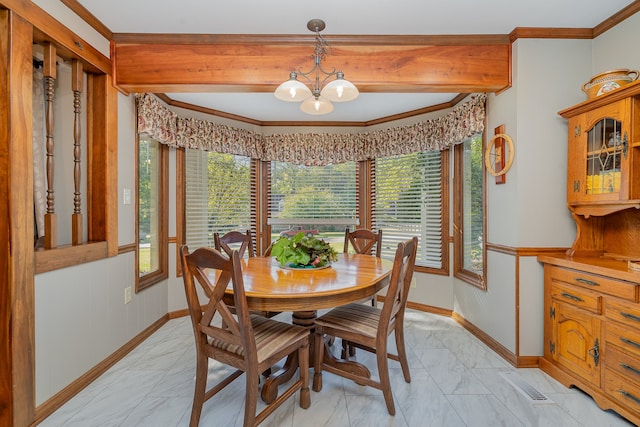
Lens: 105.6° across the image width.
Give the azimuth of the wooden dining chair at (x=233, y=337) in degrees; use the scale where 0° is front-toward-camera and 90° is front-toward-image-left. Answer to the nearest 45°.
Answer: approximately 225°

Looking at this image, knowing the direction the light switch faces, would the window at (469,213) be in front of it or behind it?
in front

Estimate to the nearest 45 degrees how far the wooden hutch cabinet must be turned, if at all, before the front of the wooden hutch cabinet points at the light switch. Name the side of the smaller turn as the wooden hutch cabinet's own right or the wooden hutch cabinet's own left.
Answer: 0° — it already faces it

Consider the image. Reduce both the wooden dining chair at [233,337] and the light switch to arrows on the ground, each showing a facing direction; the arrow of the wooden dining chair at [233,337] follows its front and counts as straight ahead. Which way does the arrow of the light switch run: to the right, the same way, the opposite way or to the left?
to the right

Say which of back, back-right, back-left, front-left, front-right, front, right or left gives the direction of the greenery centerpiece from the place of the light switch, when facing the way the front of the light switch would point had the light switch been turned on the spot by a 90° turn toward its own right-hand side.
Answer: left

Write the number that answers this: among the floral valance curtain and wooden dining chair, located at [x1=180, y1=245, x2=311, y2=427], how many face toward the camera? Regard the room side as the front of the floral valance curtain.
1

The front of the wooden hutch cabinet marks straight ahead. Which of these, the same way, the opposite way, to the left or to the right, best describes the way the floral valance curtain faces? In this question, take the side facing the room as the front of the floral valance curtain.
to the left

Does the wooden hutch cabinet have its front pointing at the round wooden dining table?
yes

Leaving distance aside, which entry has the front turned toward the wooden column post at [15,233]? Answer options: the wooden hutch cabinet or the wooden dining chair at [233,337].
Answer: the wooden hutch cabinet

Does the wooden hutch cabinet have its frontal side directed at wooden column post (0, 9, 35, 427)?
yes

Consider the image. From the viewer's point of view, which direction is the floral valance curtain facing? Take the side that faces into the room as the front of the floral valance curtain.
toward the camera

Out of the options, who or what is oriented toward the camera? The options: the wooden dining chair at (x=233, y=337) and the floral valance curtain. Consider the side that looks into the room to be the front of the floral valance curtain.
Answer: the floral valance curtain

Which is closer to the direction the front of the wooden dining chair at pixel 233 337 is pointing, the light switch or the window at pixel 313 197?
the window

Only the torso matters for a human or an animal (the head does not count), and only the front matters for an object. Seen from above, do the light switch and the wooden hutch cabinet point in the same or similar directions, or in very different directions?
very different directions

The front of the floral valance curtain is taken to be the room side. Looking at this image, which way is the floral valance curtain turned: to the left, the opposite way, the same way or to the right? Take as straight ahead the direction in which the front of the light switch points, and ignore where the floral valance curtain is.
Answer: to the right

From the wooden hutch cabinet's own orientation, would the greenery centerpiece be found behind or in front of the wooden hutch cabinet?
in front

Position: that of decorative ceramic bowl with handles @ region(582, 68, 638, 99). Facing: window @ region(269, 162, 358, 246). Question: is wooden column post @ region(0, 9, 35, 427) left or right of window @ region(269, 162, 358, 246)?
left

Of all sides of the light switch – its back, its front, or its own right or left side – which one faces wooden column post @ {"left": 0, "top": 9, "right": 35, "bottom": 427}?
right

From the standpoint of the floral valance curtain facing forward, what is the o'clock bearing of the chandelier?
The chandelier is roughly at 12 o'clock from the floral valance curtain.
